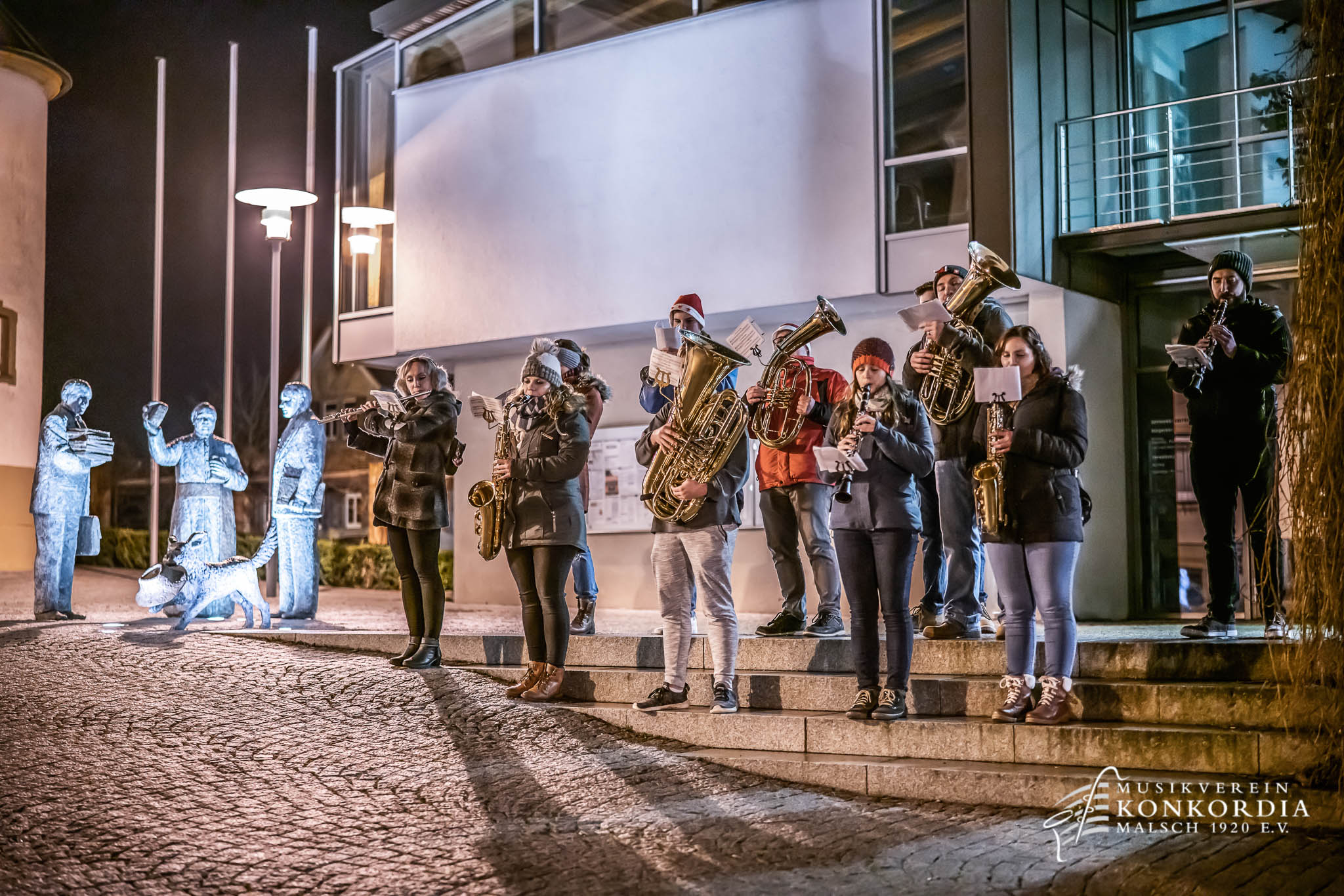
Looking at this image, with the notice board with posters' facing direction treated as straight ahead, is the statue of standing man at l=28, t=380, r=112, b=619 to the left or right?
on its right

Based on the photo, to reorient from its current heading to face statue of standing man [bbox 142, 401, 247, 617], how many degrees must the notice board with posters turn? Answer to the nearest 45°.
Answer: approximately 45° to its right

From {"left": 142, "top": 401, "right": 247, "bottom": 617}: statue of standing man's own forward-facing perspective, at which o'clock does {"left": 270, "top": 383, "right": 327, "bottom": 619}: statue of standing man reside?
{"left": 270, "top": 383, "right": 327, "bottom": 619}: statue of standing man is roughly at 10 o'clock from {"left": 142, "top": 401, "right": 247, "bottom": 617}: statue of standing man.

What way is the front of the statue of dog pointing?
to the viewer's left

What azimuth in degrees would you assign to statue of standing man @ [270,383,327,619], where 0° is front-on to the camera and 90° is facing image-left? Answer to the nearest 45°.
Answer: approximately 90°

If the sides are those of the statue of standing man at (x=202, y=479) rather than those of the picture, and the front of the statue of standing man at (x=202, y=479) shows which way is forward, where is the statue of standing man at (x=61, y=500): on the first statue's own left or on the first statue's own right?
on the first statue's own right

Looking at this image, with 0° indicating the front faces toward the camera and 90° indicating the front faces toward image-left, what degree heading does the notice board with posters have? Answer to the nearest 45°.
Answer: approximately 0°

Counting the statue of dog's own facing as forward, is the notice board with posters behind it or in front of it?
behind

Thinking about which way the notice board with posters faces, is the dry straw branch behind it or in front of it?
in front

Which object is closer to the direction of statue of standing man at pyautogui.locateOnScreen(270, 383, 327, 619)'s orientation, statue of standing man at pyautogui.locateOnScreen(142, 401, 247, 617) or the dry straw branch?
the statue of standing man
